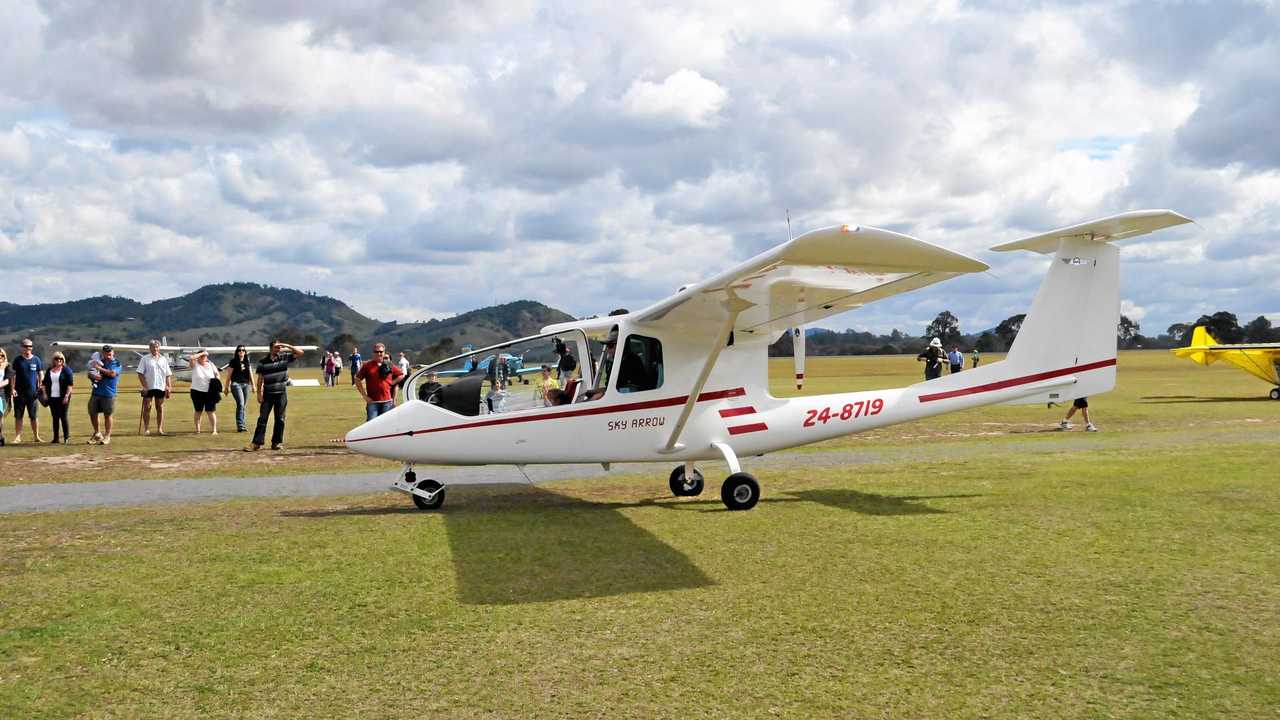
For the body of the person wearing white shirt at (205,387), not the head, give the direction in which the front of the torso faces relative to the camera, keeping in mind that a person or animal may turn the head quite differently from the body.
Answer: toward the camera

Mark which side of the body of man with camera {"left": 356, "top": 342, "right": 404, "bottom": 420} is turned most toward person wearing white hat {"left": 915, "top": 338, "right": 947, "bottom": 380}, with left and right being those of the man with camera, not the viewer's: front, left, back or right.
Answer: left

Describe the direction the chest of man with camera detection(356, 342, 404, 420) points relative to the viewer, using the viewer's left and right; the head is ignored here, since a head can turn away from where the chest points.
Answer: facing the viewer

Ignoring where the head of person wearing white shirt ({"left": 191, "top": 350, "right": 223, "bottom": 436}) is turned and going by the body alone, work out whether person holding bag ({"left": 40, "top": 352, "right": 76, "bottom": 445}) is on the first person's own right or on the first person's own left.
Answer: on the first person's own right

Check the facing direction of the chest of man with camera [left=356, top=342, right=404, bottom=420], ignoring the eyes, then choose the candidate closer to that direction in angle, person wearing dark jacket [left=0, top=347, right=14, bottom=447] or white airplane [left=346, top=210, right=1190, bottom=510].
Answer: the white airplane

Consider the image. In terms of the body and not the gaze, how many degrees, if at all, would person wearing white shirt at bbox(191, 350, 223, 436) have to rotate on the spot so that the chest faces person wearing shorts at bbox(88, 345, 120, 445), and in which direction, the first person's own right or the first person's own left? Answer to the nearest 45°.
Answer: approximately 45° to the first person's own right

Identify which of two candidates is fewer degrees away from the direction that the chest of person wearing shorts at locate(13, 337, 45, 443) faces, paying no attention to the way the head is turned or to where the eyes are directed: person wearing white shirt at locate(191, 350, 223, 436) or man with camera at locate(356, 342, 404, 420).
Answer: the man with camera

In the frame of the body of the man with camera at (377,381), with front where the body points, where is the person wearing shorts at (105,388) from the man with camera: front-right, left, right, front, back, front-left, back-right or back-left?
back-right
